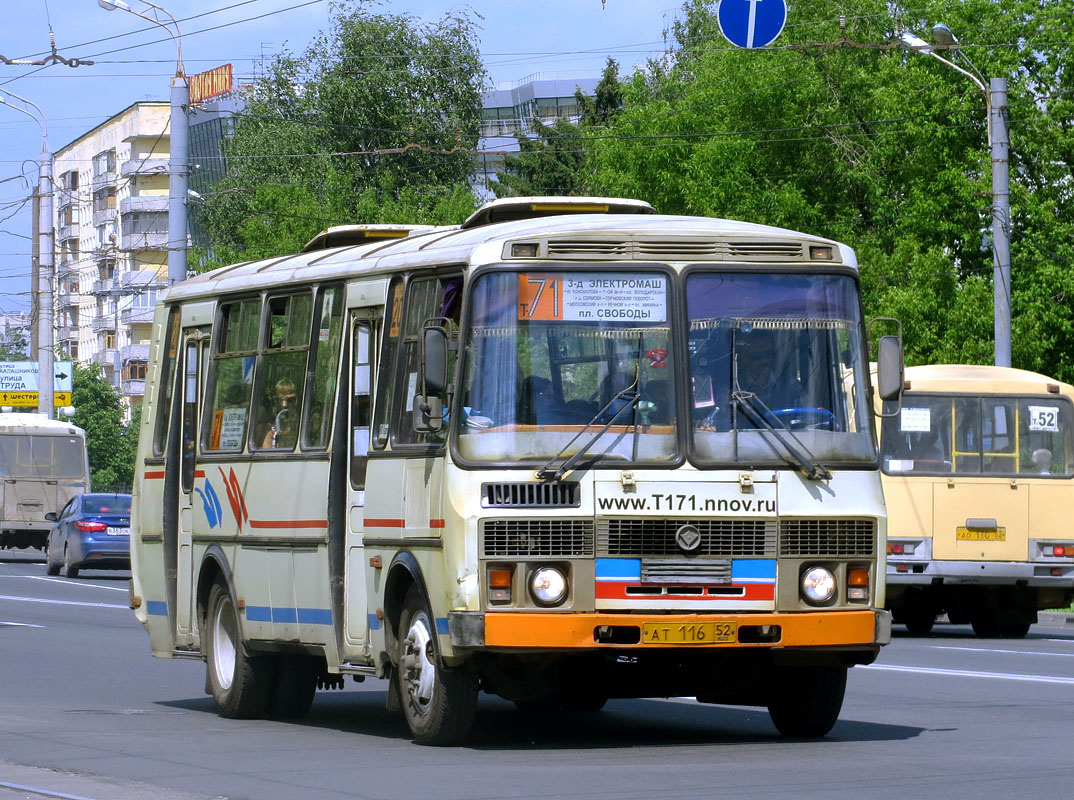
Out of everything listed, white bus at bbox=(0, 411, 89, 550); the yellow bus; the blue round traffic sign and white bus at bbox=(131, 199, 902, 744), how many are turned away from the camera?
2

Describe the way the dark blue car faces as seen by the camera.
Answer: facing away from the viewer and to the left of the viewer

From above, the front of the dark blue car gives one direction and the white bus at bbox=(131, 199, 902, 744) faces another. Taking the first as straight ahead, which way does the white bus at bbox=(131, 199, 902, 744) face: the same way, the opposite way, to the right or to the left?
the opposite way

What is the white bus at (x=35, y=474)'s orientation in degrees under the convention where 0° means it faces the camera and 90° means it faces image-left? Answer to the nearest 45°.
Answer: approximately 180°

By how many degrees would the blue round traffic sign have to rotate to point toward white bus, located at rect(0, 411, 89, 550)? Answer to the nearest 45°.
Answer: approximately 135° to its right

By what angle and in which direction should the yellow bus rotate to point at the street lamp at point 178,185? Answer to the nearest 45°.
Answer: approximately 90° to its left

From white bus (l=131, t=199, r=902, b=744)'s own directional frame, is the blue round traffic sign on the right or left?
on its left

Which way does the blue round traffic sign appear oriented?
toward the camera

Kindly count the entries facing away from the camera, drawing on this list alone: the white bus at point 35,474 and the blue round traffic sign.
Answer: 1

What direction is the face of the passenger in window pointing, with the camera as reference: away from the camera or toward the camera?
toward the camera

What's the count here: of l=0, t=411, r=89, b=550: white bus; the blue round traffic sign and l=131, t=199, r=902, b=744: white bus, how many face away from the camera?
1

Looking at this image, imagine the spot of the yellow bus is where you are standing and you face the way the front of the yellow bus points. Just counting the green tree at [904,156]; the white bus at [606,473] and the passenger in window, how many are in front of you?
1
